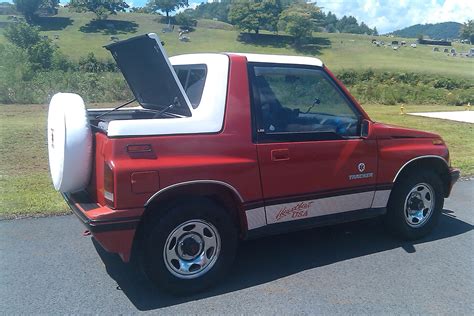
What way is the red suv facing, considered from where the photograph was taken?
facing away from the viewer and to the right of the viewer
